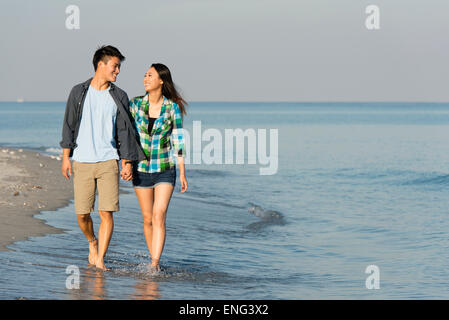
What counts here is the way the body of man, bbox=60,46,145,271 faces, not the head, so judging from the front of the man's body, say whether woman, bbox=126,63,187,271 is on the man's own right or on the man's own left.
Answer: on the man's own left

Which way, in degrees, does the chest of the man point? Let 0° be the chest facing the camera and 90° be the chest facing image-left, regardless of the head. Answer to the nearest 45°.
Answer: approximately 0°
